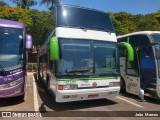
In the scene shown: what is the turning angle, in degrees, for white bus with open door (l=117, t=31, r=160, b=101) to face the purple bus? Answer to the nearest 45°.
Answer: approximately 90° to its right

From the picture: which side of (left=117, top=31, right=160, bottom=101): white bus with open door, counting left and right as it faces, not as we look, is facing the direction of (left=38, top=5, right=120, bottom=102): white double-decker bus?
right
